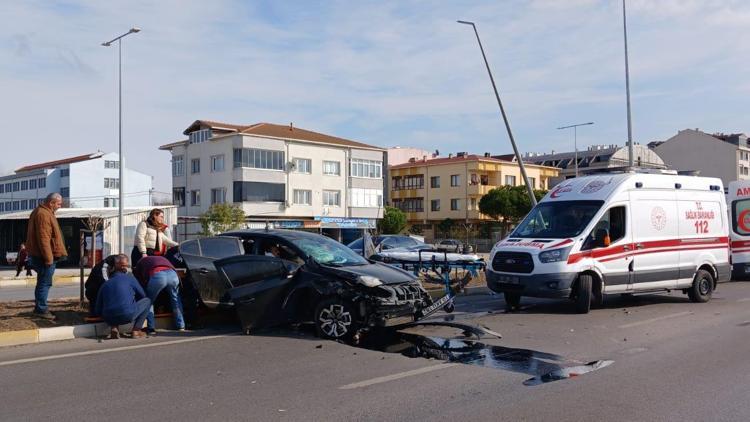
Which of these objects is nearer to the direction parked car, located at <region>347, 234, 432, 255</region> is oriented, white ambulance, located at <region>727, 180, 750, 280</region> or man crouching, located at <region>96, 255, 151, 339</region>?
the white ambulance

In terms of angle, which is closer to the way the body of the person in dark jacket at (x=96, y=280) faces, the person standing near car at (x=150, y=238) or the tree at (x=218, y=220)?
the person standing near car

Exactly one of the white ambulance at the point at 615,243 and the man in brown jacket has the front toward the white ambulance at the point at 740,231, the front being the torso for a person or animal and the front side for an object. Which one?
the man in brown jacket

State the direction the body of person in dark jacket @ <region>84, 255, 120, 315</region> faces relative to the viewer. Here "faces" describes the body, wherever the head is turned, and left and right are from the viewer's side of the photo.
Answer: facing to the right of the viewer

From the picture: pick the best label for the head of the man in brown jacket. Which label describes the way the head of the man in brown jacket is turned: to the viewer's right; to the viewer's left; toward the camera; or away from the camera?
to the viewer's right

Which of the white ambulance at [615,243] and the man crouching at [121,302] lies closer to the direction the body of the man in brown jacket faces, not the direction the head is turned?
the white ambulance
